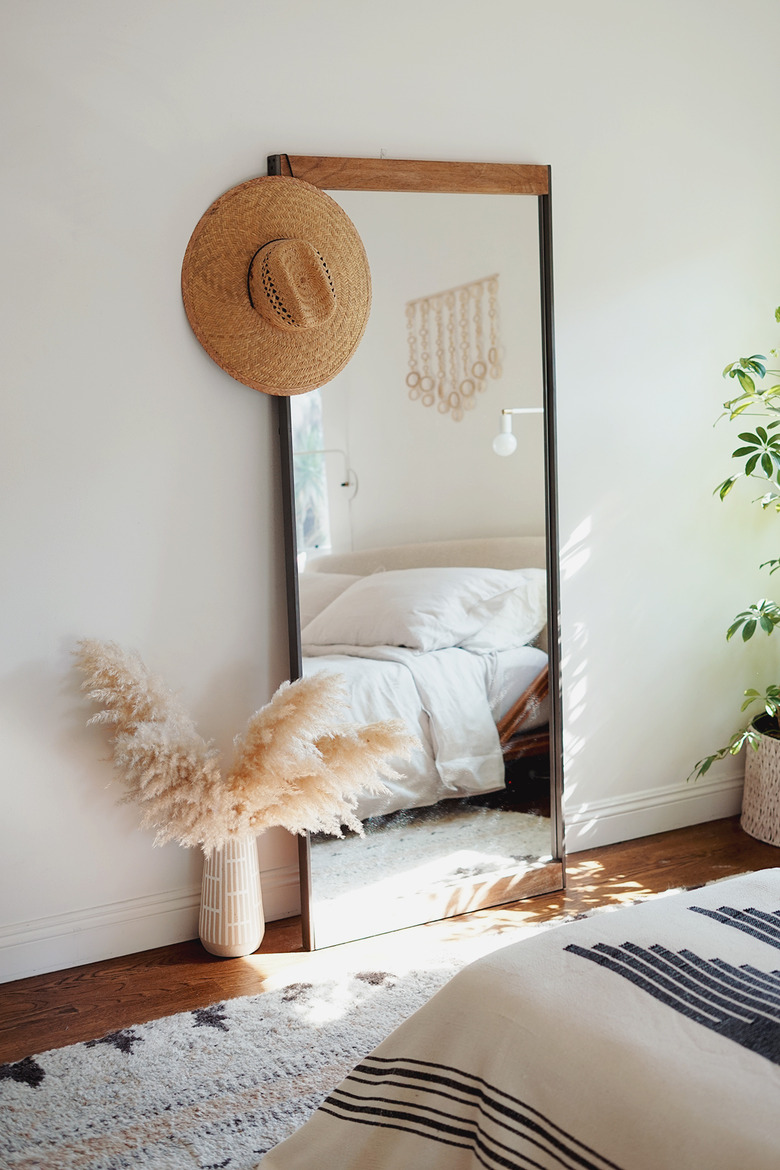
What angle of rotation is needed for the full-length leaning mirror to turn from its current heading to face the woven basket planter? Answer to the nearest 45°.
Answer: approximately 90° to its left

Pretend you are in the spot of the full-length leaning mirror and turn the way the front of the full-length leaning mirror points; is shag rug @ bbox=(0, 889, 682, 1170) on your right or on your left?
on your right

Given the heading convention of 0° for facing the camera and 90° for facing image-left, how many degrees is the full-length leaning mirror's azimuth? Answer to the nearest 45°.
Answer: approximately 315°
